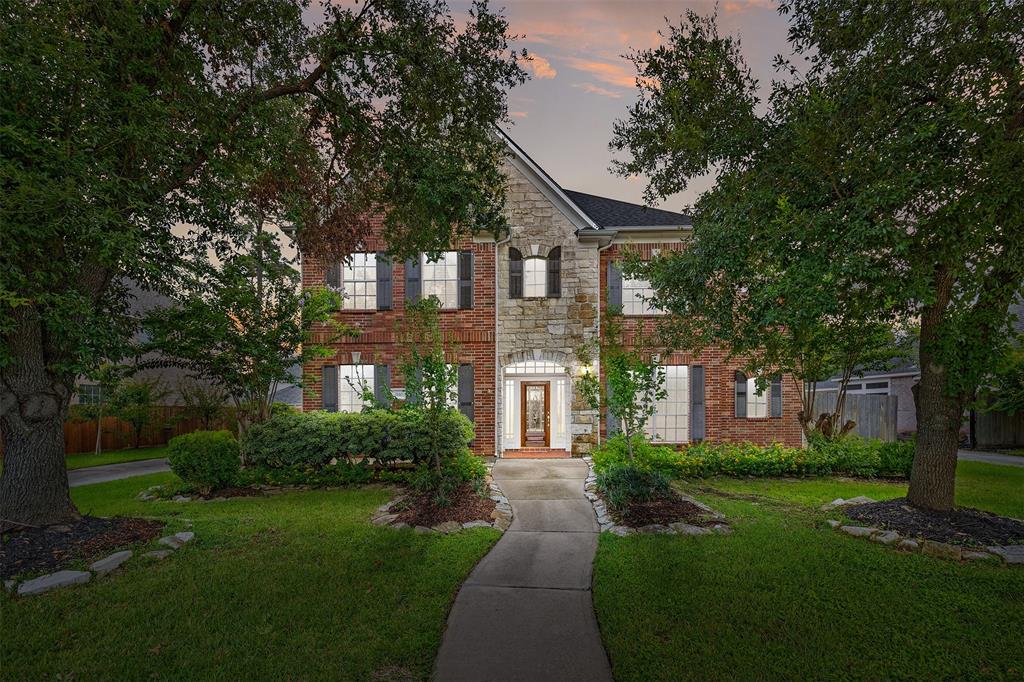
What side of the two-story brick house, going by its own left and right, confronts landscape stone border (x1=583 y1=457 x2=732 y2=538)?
front

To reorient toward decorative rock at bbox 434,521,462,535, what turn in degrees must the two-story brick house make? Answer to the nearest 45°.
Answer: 0° — it already faces it

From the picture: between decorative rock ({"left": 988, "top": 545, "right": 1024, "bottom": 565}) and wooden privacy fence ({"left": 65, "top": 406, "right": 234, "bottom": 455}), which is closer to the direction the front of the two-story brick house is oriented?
the decorative rock

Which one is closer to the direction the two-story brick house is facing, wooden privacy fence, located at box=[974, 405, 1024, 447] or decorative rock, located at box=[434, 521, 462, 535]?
the decorative rock

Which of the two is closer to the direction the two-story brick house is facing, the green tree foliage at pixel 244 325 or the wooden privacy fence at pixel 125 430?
the green tree foliage

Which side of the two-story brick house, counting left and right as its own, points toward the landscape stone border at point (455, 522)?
front

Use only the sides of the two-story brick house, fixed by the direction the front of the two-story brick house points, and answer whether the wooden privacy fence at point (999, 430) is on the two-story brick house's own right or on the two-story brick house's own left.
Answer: on the two-story brick house's own left

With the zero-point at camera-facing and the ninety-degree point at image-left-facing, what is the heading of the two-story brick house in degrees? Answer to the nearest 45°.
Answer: approximately 0°

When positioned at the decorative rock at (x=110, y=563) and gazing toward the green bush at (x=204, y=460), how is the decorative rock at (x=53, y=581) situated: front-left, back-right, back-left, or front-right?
back-left
